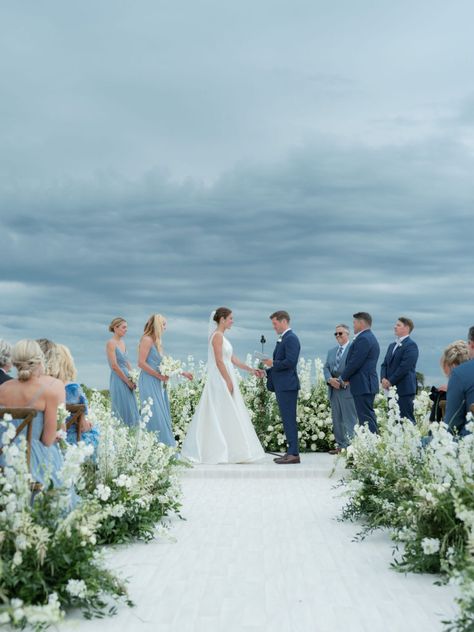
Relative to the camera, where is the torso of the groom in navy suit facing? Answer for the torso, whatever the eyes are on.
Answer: to the viewer's left

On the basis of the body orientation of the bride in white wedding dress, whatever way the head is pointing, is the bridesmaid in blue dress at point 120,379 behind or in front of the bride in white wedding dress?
behind

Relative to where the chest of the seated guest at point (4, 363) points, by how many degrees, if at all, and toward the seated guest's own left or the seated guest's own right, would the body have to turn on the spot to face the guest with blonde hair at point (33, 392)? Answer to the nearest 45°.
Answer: approximately 135° to the seated guest's own right

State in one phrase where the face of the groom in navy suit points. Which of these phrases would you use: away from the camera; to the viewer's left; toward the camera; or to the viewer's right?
to the viewer's left

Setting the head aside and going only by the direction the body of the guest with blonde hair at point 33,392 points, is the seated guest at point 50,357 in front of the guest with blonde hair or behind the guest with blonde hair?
in front

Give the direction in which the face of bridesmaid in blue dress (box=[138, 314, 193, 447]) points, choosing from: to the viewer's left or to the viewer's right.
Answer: to the viewer's right

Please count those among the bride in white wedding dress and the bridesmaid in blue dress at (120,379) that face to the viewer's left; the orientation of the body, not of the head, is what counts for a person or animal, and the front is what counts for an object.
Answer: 0

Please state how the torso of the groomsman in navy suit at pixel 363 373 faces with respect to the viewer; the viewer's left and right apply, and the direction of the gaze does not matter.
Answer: facing to the left of the viewer

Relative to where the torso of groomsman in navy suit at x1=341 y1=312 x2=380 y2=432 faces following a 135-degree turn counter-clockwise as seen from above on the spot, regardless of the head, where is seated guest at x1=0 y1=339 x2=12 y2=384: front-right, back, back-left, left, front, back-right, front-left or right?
right

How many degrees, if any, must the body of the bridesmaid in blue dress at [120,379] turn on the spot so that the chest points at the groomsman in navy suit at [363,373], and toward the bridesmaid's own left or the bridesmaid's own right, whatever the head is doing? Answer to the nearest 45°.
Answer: approximately 45° to the bridesmaid's own left

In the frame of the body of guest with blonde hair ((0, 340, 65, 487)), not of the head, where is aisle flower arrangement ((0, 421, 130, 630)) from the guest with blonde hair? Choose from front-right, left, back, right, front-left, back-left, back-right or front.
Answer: back-right

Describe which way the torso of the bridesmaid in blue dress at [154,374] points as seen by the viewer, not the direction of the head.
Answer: to the viewer's right

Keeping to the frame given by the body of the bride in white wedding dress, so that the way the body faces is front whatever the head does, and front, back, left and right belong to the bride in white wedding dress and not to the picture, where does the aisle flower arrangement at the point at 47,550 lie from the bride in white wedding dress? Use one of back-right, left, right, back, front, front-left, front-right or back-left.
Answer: right

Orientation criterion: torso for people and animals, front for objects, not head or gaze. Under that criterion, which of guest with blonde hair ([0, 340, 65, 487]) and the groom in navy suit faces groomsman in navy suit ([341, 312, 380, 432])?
the guest with blonde hair

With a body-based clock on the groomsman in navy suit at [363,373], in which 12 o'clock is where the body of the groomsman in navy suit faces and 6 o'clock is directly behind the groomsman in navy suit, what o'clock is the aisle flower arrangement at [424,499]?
The aisle flower arrangement is roughly at 9 o'clock from the groomsman in navy suit.
